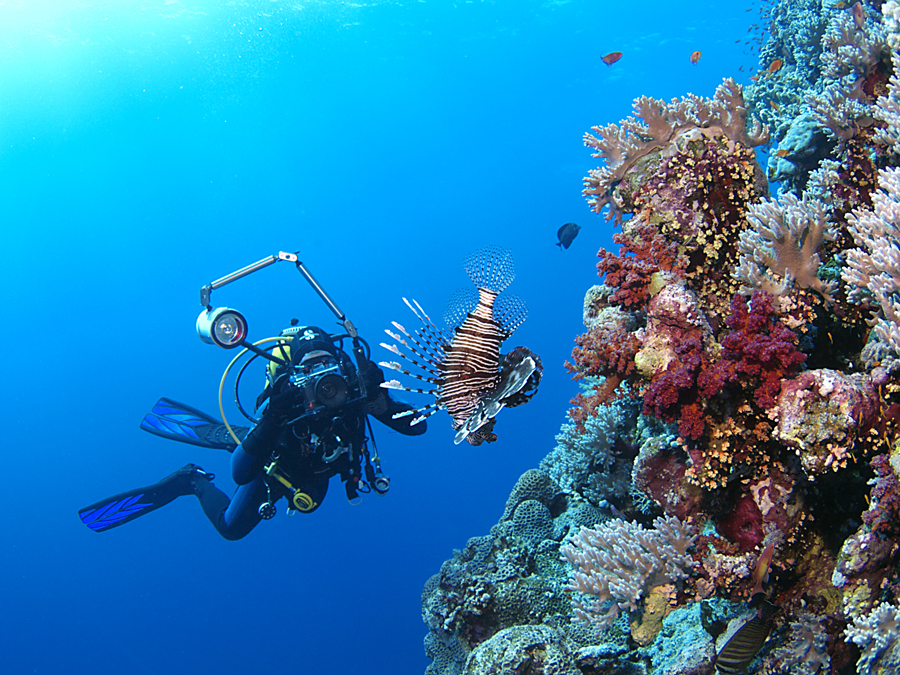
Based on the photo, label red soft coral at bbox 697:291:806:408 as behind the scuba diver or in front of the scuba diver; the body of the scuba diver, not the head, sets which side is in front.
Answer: in front

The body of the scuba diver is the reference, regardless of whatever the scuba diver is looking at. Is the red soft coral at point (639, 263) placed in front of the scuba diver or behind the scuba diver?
in front
